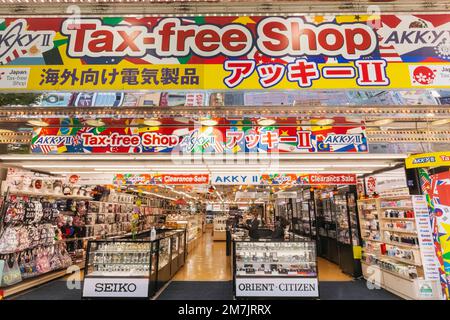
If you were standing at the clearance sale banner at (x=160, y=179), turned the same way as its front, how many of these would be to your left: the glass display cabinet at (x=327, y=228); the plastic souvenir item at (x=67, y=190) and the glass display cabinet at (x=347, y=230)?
2

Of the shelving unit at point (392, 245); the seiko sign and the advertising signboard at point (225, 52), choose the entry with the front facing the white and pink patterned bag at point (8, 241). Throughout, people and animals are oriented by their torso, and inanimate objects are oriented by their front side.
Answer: the shelving unit

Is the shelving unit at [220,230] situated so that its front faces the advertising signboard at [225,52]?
yes

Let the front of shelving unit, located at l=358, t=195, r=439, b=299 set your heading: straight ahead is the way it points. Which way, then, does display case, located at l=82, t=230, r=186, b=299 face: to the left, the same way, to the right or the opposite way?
to the left

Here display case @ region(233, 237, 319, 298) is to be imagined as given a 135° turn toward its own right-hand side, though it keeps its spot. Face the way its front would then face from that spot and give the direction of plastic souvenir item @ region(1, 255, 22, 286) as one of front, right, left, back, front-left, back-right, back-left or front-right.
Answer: front-left

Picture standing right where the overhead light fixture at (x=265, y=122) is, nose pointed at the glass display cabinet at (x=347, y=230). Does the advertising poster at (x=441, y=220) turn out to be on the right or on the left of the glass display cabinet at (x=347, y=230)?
right

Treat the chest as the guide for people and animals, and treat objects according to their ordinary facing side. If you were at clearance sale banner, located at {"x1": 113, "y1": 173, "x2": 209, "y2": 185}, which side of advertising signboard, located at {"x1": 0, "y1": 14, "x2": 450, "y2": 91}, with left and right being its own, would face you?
back
